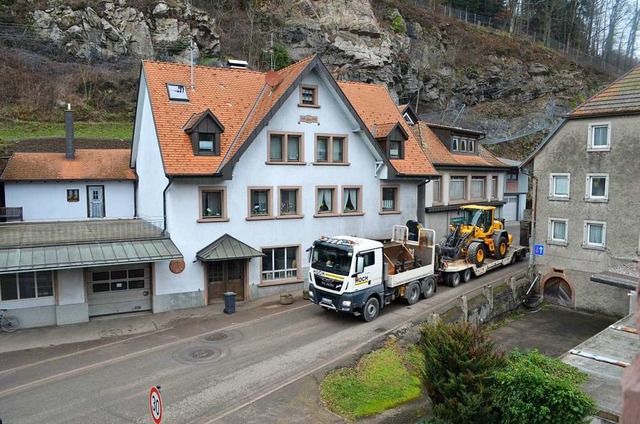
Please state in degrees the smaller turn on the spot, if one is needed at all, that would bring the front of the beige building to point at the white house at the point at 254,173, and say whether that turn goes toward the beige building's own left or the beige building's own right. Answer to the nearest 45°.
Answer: approximately 45° to the beige building's own right

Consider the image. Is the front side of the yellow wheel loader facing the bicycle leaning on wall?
yes

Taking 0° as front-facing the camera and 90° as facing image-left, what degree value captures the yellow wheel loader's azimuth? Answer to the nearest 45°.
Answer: approximately 45°

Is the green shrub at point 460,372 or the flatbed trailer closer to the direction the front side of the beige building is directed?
the green shrub

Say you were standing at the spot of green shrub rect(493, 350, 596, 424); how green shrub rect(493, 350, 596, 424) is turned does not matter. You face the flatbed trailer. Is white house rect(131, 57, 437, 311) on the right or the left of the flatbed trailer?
left

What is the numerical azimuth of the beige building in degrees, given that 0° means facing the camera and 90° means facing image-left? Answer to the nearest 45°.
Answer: approximately 0°
